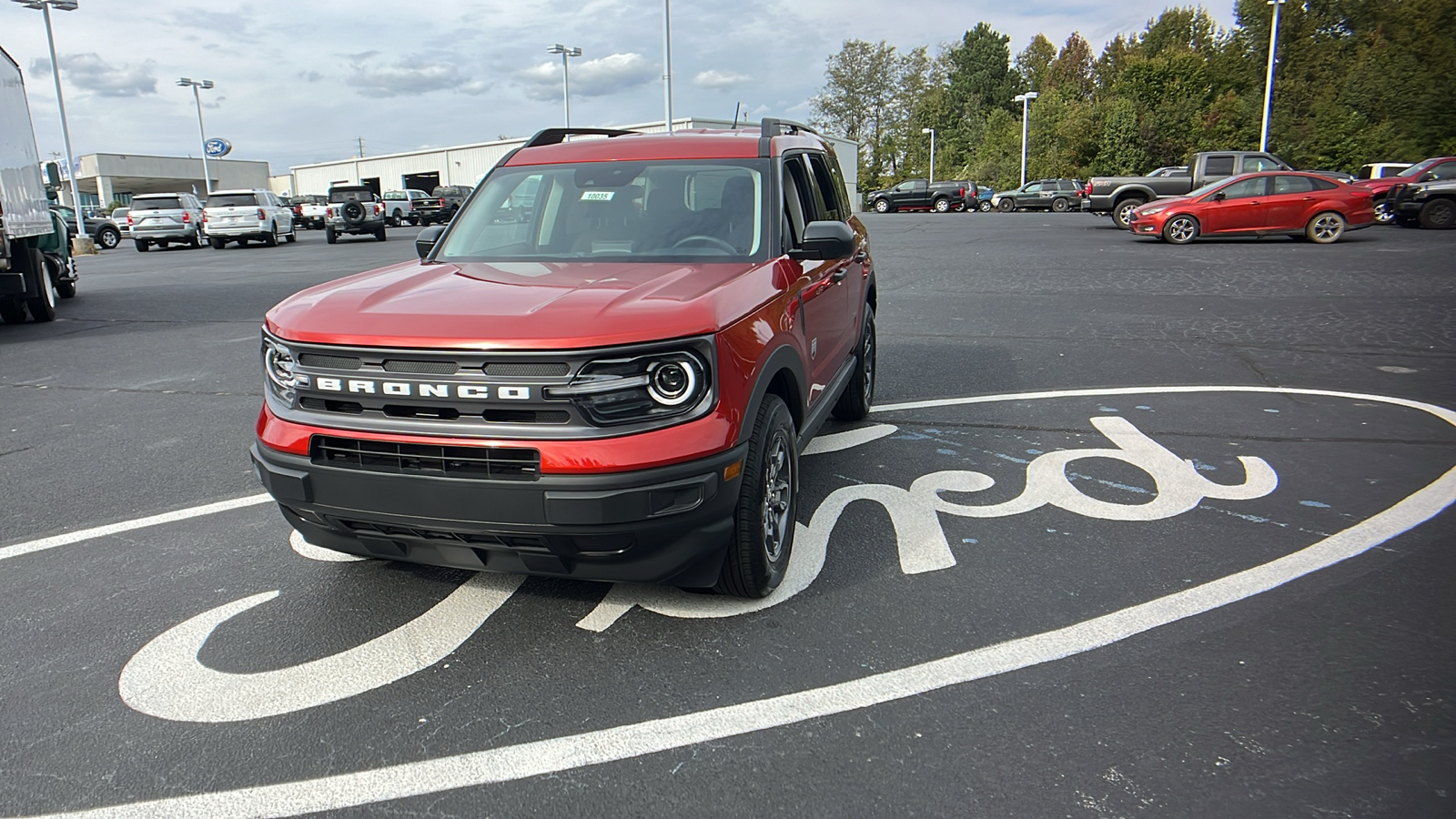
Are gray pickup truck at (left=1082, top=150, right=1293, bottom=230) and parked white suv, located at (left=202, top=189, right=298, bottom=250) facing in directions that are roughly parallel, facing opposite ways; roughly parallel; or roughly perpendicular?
roughly perpendicular

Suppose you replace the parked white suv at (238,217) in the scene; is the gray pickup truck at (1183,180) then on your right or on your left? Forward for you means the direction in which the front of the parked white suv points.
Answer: on your right

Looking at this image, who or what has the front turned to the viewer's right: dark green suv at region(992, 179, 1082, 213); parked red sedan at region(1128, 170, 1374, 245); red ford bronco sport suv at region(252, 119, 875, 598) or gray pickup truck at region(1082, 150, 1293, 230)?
the gray pickup truck

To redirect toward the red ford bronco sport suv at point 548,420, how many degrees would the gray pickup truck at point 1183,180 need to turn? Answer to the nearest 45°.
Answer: approximately 90° to its right

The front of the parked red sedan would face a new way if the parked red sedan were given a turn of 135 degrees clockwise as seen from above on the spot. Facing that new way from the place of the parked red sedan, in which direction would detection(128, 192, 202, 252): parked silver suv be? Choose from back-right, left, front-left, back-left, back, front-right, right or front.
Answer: back-left

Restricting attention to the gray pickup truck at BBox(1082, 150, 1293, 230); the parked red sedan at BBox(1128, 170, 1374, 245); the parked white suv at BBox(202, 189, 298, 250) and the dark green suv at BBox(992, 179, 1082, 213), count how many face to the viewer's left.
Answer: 2

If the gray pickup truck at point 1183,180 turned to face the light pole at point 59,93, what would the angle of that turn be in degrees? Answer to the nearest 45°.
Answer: approximately 180°

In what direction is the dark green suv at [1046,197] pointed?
to the viewer's left

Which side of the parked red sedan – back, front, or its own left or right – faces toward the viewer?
left

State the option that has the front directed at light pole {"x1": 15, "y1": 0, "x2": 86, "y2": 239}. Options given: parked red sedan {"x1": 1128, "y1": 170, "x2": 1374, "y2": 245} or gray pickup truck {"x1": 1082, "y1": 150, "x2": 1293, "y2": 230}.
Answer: the parked red sedan

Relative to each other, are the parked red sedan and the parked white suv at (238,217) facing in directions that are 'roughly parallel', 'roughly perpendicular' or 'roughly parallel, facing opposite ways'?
roughly perpendicular

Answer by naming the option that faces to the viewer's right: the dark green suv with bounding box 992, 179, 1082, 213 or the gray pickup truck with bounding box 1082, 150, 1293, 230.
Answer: the gray pickup truck

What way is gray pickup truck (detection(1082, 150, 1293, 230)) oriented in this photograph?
to the viewer's right

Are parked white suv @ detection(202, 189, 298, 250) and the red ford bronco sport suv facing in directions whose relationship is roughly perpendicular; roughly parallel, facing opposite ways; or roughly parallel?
roughly parallel, facing opposite ways

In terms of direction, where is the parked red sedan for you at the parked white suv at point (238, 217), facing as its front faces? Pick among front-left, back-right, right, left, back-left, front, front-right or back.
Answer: right

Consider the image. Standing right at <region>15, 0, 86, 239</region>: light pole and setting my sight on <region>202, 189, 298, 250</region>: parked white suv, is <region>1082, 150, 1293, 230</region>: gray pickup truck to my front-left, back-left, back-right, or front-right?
front-left

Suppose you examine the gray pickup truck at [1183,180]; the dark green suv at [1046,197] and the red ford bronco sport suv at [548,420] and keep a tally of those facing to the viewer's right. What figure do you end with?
1

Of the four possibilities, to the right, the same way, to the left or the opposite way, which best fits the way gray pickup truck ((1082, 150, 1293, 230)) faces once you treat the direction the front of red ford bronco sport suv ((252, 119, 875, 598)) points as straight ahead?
to the left

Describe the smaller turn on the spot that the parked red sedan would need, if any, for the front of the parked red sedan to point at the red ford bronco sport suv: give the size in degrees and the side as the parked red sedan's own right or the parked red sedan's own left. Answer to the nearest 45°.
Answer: approximately 90° to the parked red sedan's own left
